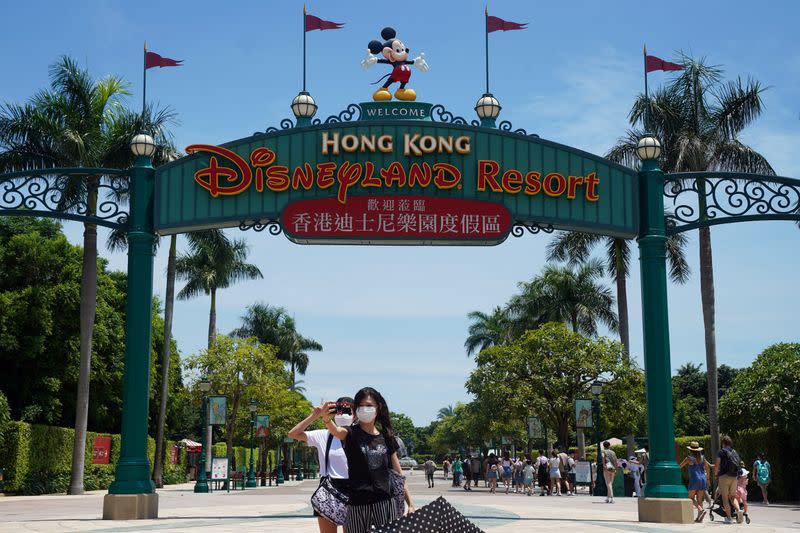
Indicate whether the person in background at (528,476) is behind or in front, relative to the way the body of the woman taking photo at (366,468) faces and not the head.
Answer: behind

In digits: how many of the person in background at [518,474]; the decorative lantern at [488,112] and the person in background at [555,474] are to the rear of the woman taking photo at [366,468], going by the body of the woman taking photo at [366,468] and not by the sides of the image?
3

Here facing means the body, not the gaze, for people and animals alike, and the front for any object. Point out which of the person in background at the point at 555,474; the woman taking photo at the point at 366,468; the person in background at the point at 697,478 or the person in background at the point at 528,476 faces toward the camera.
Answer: the woman taking photo

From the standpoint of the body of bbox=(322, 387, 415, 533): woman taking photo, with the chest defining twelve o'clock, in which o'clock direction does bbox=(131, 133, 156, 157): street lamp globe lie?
The street lamp globe is roughly at 5 o'clock from the woman taking photo.

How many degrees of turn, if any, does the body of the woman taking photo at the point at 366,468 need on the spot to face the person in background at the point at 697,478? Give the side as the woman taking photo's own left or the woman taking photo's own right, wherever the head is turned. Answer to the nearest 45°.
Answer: approximately 135° to the woman taking photo's own left

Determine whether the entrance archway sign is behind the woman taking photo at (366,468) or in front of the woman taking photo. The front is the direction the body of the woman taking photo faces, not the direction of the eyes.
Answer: behind

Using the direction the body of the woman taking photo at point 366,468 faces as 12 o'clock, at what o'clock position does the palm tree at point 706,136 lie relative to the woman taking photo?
The palm tree is roughly at 7 o'clock from the woman taking photo.

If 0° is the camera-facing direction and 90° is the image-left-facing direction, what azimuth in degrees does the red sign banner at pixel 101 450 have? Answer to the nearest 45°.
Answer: approximately 0°
